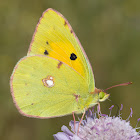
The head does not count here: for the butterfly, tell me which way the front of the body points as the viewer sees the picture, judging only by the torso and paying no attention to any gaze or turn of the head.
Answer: to the viewer's right
